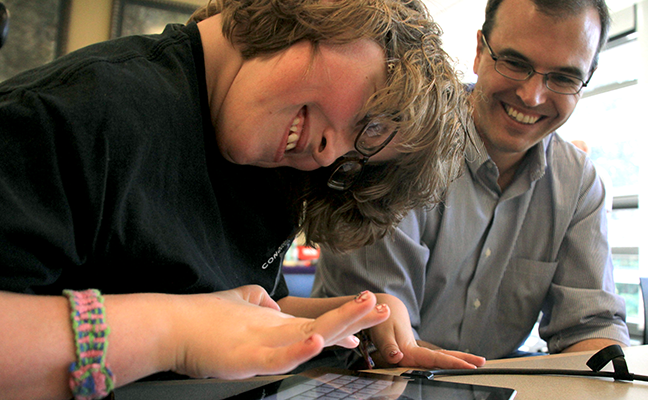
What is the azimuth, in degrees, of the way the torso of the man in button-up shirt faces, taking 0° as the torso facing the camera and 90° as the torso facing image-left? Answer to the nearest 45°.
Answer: approximately 0°

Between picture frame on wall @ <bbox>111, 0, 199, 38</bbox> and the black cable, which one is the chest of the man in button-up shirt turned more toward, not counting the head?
the black cable

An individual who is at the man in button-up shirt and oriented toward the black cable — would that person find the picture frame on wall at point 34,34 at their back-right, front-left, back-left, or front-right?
back-right

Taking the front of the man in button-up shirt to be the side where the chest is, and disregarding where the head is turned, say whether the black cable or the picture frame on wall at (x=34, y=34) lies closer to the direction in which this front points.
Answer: the black cable
